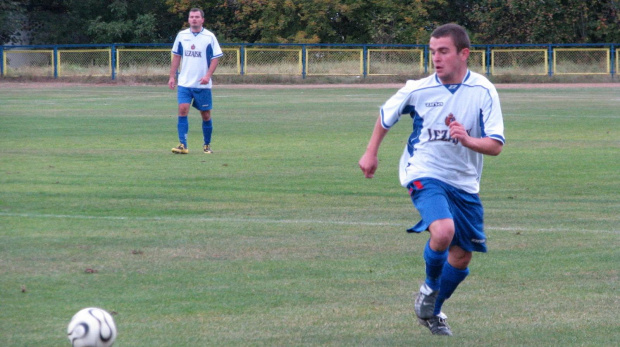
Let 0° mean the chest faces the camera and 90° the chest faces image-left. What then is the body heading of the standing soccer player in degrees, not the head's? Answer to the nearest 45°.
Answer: approximately 0°

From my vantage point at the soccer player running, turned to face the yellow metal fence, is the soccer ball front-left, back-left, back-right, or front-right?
back-left

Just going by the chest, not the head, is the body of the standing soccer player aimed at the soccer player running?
yes

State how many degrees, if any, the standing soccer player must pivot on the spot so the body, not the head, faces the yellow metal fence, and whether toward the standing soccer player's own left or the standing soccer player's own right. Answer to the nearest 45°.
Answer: approximately 180°

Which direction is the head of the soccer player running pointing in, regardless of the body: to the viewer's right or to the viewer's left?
to the viewer's left
